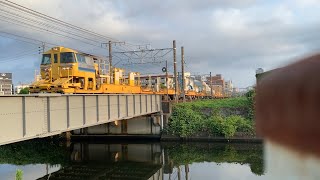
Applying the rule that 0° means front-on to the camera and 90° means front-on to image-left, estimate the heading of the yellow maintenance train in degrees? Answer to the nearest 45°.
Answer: approximately 45°

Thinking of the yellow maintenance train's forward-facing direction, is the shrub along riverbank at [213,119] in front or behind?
behind
